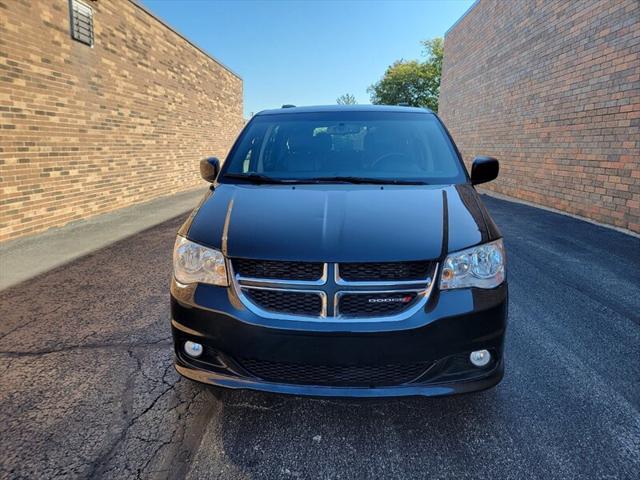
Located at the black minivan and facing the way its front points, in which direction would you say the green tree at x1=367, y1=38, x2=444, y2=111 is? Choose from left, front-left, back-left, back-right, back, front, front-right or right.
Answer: back

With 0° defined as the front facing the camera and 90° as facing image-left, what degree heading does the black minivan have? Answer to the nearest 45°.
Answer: approximately 0°
